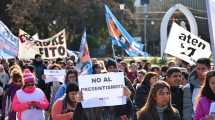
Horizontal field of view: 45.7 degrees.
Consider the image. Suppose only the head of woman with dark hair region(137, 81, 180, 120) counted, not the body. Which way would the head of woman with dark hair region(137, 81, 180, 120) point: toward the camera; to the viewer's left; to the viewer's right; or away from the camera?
toward the camera

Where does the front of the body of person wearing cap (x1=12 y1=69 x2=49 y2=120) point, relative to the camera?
toward the camera

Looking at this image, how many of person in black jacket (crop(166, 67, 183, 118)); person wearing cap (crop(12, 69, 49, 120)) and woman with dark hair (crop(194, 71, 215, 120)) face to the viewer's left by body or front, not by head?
0

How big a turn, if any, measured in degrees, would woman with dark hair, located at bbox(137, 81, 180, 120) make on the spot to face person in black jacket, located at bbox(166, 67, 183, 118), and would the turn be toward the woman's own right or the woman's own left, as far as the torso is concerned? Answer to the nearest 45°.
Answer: approximately 135° to the woman's own left

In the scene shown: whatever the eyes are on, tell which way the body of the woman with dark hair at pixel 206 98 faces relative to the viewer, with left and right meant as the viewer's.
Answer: facing the viewer and to the right of the viewer

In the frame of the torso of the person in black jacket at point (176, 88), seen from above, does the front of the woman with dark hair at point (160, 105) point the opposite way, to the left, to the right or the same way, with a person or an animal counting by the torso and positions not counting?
the same way

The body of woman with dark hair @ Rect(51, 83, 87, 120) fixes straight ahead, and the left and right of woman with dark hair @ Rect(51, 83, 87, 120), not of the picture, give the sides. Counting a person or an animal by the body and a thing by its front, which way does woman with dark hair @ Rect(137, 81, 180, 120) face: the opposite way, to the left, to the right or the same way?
the same way

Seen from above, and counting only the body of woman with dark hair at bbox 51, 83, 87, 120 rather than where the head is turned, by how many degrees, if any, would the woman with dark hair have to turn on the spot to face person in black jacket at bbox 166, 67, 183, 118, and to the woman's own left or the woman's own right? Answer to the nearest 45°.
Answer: approximately 45° to the woman's own left

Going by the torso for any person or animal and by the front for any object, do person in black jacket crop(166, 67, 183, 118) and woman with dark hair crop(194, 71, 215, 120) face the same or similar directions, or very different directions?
same or similar directions

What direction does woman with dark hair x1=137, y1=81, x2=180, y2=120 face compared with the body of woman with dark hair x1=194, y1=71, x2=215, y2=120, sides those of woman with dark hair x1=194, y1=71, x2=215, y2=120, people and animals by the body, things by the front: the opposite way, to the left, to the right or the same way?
the same way

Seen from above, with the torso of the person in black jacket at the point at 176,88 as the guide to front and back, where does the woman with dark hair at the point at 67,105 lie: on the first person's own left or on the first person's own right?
on the first person's own right
